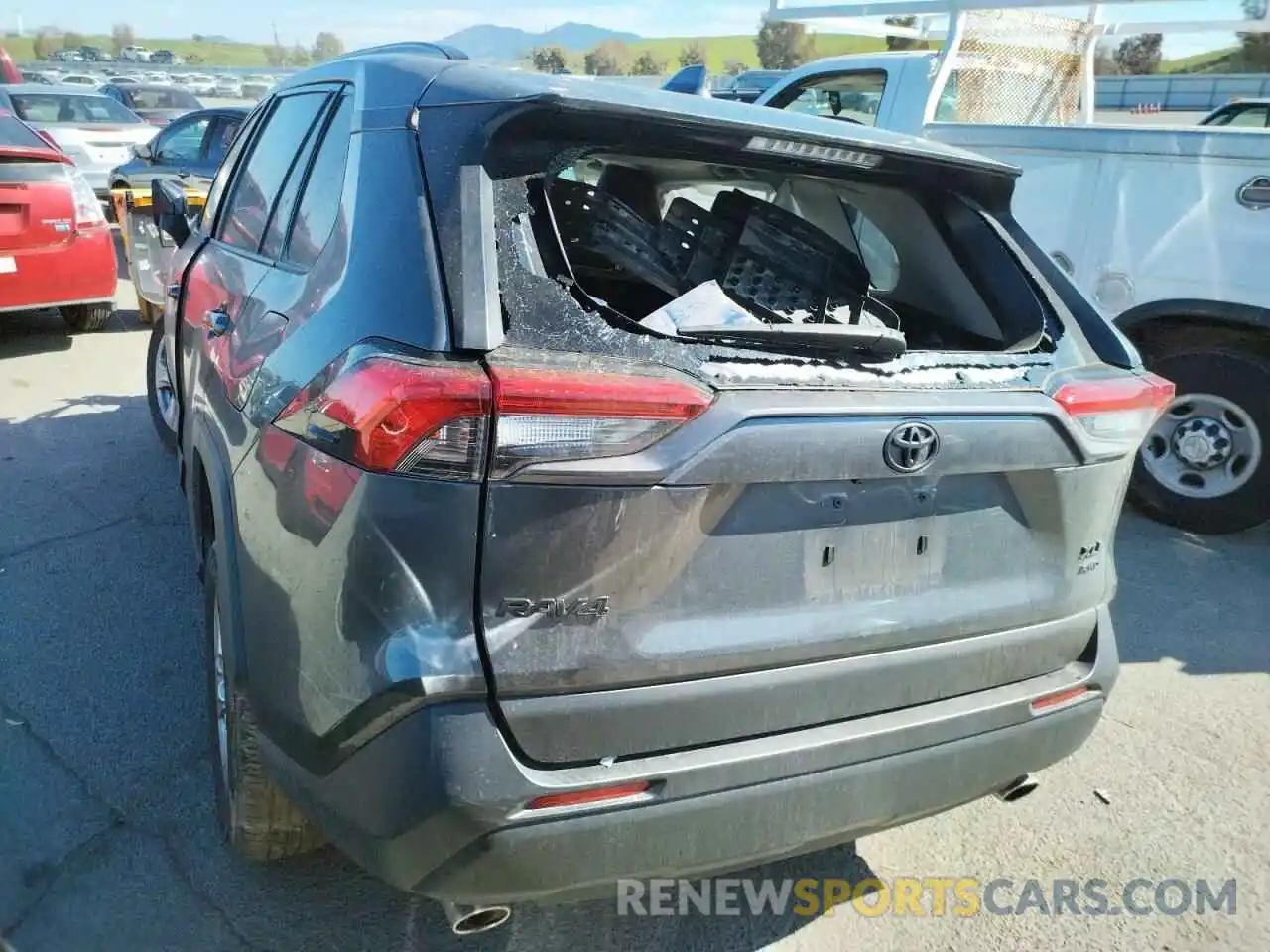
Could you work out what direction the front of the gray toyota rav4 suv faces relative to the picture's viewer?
facing away from the viewer and to the left of the viewer

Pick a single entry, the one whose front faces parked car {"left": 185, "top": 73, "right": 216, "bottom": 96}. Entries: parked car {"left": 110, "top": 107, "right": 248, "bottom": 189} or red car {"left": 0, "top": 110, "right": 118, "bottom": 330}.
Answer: the red car

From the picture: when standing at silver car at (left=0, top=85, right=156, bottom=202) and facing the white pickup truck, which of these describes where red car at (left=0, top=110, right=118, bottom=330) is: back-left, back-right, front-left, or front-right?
front-right

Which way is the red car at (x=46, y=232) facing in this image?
away from the camera

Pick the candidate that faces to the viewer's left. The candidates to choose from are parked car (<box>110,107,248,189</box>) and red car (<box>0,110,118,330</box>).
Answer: the parked car

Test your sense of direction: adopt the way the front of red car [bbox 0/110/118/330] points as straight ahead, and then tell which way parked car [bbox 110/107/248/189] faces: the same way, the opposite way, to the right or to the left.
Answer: to the left

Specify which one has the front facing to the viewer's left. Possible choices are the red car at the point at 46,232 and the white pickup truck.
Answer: the white pickup truck

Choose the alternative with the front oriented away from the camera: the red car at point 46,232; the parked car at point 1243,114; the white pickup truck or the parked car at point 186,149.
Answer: the red car

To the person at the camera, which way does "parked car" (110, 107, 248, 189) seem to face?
facing to the left of the viewer

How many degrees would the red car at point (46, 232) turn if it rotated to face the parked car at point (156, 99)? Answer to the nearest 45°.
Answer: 0° — it already faces it

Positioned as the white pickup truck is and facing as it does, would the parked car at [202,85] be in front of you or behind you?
in front

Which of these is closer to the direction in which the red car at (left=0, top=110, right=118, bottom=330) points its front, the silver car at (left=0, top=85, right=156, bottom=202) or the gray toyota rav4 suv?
the silver car

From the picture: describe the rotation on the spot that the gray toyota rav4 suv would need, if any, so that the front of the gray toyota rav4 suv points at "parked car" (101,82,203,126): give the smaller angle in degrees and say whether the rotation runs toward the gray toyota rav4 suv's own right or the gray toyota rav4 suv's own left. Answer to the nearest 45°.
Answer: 0° — it already faces it

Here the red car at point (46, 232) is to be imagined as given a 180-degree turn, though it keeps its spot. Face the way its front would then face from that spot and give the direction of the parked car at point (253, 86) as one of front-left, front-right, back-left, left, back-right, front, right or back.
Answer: back

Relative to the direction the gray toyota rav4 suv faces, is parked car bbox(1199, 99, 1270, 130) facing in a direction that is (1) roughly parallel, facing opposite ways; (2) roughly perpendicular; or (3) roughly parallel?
roughly perpendicular

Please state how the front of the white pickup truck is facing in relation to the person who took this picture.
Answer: facing to the left of the viewer
